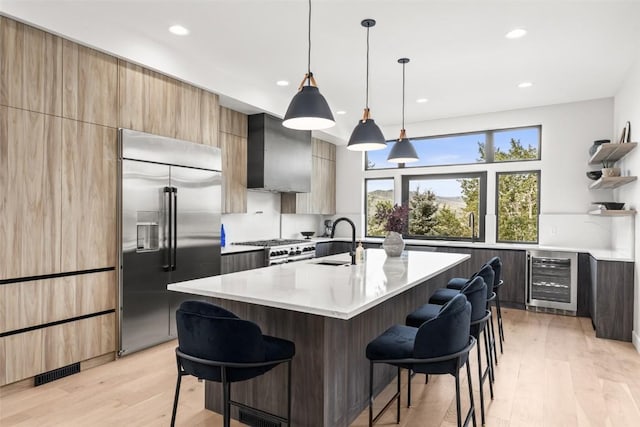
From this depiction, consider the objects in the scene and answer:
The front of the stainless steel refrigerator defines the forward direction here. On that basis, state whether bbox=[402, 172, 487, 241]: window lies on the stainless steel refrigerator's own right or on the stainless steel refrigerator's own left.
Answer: on the stainless steel refrigerator's own left

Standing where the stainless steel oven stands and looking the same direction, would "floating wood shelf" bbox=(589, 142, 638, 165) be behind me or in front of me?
in front

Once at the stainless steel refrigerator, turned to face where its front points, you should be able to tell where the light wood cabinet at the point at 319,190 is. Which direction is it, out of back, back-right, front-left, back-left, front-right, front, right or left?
left

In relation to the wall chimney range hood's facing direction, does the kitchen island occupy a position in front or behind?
in front

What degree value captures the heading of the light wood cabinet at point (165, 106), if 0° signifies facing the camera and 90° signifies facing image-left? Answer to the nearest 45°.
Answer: approximately 315°

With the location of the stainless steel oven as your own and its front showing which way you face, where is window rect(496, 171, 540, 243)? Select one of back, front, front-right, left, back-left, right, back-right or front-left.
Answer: front-left

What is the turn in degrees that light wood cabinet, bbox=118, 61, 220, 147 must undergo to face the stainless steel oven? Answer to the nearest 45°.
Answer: approximately 90° to its left

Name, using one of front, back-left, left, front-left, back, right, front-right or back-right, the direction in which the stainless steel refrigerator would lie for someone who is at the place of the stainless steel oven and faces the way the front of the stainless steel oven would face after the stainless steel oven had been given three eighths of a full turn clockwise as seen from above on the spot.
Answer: front-left

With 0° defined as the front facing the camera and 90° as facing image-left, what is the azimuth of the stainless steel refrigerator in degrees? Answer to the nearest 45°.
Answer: approximately 315°

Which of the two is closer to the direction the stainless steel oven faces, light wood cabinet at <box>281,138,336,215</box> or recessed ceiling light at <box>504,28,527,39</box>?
the recessed ceiling light

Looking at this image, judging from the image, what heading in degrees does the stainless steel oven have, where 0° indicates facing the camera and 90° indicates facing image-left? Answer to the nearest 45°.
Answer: approximately 315°

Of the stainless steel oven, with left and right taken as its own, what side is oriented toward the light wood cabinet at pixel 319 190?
left

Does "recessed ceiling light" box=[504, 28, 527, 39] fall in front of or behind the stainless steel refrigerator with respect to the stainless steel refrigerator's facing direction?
in front
